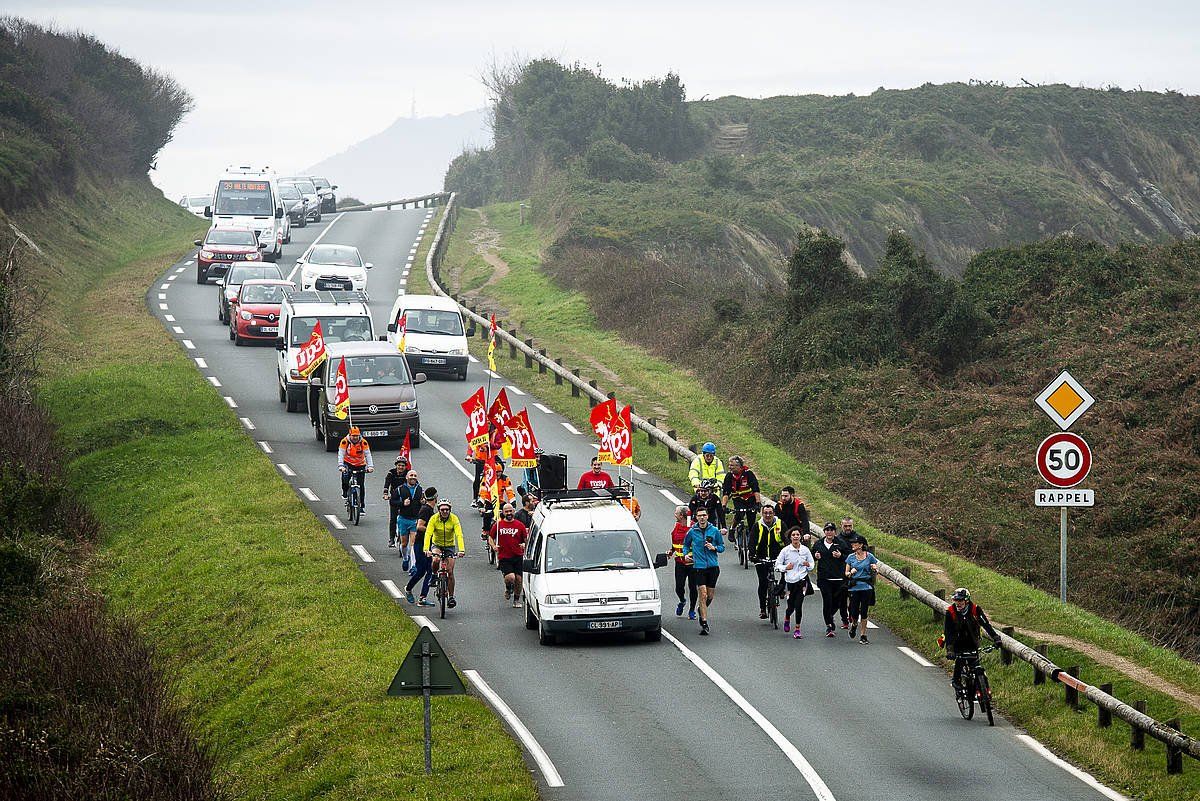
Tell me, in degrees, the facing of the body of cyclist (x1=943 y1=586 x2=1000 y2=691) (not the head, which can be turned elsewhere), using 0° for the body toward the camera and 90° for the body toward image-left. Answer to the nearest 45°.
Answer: approximately 0°

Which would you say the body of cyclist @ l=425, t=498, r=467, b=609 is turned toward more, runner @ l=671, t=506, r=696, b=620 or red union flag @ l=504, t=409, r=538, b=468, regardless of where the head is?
the runner

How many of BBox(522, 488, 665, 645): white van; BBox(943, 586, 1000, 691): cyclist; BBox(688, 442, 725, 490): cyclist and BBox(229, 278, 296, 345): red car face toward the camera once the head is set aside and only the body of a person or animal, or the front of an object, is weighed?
4

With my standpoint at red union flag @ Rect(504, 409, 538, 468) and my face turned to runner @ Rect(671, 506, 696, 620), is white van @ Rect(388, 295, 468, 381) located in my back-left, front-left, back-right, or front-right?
back-left

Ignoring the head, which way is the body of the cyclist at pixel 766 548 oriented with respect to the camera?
toward the camera

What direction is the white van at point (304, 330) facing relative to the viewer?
toward the camera

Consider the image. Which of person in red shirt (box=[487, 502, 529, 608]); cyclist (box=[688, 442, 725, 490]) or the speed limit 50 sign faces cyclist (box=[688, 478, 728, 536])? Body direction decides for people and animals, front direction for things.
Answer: cyclist (box=[688, 442, 725, 490])

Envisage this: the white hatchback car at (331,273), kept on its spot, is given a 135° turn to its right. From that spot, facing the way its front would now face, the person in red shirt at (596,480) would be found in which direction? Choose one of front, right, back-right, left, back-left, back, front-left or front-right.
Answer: back-left

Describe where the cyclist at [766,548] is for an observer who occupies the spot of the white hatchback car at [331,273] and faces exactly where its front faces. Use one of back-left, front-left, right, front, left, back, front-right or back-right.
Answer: front

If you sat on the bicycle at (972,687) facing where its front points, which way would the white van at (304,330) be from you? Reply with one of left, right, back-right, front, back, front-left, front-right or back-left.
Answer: back

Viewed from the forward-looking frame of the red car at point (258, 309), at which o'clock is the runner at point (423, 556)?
The runner is roughly at 12 o'clock from the red car.

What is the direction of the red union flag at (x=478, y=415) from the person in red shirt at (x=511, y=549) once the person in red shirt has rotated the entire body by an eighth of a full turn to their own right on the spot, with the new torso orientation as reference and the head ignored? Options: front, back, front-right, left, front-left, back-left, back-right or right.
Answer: back-right

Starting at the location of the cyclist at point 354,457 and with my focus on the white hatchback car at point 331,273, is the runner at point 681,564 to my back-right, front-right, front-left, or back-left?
back-right
